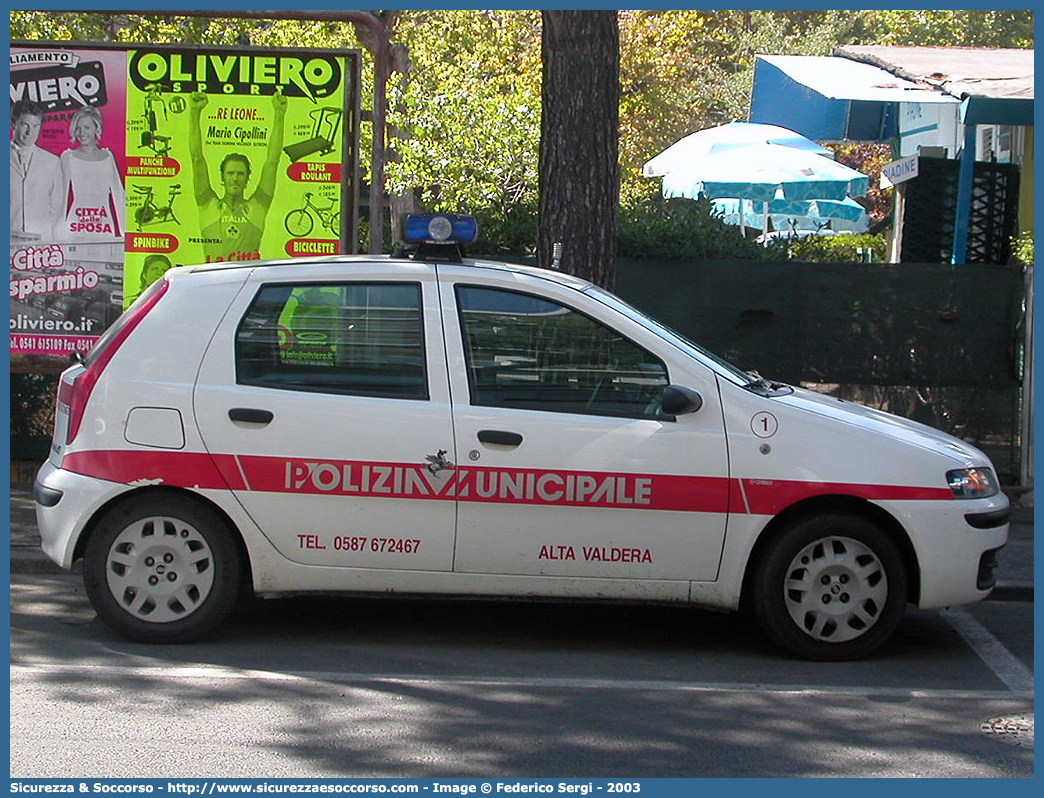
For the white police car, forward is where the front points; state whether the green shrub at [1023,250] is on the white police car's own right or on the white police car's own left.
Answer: on the white police car's own left

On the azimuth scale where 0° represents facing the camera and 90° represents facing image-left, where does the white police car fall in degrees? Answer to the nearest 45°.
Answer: approximately 270°

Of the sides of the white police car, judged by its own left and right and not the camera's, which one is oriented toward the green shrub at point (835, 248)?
left

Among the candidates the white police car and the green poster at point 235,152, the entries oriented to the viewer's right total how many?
1

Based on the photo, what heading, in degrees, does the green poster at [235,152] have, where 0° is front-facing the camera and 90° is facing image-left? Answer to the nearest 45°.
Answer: approximately 0°

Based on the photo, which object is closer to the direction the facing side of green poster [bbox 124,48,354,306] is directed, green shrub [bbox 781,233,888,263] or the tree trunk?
the tree trunk

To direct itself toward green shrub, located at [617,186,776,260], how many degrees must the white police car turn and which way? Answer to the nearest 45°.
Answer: approximately 90° to its left

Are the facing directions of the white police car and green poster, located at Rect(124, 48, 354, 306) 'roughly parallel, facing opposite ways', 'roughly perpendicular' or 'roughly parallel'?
roughly perpendicular

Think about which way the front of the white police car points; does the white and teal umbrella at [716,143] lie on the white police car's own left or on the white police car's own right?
on the white police car's own left
